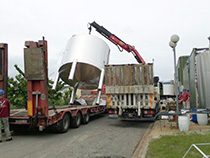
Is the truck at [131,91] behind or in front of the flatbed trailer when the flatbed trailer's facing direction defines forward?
in front

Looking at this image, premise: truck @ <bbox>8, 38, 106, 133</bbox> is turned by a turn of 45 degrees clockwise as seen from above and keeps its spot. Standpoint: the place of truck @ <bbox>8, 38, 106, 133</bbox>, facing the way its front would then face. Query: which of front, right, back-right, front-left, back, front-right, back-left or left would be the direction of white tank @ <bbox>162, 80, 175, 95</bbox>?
front-left

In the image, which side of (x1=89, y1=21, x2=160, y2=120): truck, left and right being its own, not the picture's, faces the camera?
back

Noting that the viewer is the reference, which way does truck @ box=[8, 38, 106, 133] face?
facing away from the viewer and to the right of the viewer

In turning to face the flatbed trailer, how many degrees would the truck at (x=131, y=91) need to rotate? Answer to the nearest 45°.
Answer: approximately 135° to its left

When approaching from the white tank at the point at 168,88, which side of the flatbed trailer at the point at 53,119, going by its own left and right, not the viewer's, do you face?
front
